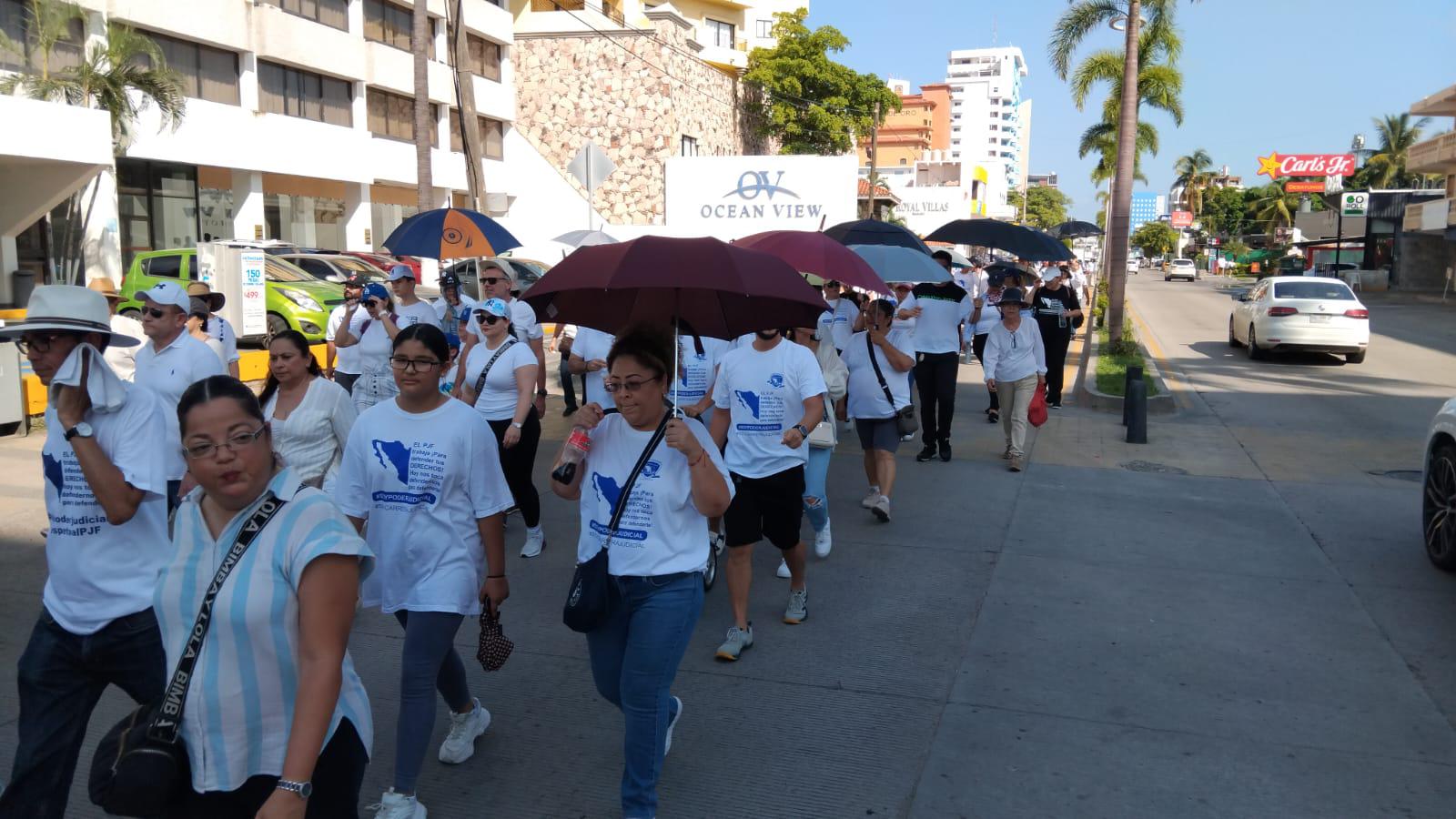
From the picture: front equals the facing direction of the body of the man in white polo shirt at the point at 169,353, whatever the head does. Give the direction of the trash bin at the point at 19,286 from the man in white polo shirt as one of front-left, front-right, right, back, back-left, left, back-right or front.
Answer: back-right

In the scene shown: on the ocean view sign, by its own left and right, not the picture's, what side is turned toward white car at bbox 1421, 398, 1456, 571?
front

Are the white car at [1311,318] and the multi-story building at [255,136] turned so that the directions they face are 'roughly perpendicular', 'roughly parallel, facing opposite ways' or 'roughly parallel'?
roughly perpendicular

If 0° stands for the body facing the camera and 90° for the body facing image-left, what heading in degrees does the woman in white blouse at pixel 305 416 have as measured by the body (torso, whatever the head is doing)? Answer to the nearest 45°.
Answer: approximately 45°

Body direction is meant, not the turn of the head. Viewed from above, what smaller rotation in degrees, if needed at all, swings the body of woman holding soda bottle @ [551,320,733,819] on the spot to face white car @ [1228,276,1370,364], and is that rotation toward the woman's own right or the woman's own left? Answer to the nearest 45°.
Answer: approximately 180°

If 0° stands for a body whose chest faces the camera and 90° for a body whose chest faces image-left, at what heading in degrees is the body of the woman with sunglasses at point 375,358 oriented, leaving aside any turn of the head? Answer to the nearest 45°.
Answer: approximately 45°

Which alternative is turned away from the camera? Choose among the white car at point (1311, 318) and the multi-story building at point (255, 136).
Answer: the white car

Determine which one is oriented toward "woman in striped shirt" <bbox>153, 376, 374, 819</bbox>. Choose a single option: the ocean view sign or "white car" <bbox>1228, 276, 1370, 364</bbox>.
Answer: the ocean view sign

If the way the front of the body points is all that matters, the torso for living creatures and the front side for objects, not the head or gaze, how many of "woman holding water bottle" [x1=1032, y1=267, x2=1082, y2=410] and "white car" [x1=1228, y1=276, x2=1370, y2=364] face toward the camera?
1

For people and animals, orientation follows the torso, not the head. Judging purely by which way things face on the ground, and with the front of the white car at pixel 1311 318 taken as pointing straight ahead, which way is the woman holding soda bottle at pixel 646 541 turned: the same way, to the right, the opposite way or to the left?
the opposite way

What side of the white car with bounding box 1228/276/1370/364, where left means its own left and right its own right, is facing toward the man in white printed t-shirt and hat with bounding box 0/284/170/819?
back
